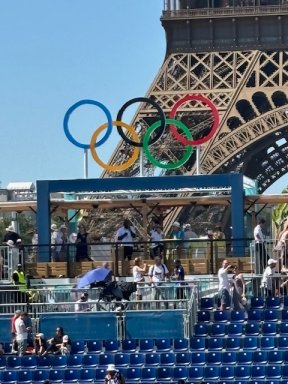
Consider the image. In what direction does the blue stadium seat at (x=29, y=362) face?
toward the camera

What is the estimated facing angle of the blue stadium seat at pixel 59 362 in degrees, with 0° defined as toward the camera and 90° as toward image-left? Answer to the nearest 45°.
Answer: approximately 0°

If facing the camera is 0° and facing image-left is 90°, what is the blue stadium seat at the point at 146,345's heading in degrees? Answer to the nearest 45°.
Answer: approximately 0°

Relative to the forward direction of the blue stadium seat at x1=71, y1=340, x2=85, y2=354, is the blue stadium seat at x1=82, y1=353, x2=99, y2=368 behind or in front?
in front

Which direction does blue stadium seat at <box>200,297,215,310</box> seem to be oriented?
toward the camera
